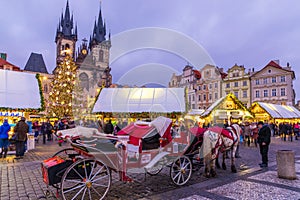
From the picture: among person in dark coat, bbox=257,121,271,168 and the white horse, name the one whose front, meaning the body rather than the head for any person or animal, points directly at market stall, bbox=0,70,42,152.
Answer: the person in dark coat

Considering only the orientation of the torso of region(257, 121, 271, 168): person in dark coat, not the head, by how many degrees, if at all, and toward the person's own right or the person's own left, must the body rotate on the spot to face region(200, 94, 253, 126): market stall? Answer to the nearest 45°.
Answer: approximately 90° to the person's own right

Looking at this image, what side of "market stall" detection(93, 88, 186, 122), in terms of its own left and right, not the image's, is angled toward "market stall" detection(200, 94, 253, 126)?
left

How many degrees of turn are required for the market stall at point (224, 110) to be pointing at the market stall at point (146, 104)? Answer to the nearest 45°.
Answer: approximately 90° to its right

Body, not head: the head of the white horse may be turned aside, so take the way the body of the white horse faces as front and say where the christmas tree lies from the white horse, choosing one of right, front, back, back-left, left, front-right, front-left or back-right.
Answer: left

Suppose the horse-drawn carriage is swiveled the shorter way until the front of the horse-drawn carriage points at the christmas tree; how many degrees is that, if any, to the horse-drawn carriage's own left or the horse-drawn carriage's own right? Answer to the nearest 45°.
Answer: approximately 45° to the horse-drawn carriage's own left

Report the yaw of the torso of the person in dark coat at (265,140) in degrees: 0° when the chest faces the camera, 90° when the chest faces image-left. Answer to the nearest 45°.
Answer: approximately 90°

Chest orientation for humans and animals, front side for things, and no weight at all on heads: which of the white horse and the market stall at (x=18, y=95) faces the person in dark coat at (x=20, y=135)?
the market stall

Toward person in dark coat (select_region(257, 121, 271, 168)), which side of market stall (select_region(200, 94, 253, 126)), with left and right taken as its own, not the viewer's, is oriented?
front

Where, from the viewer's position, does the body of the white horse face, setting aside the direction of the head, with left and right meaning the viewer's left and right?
facing away from the viewer and to the right of the viewer
